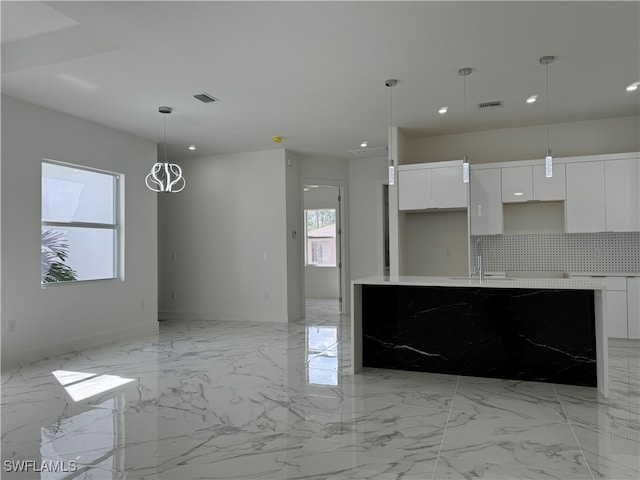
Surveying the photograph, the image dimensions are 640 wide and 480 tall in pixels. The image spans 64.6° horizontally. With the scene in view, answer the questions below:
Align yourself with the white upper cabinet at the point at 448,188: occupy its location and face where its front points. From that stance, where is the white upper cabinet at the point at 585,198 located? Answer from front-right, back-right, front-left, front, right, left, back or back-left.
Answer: left

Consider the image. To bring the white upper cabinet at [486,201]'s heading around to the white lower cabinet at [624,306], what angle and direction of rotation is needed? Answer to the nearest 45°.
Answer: approximately 90° to its left

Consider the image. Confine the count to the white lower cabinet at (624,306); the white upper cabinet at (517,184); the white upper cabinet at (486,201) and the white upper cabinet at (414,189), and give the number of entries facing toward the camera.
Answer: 4

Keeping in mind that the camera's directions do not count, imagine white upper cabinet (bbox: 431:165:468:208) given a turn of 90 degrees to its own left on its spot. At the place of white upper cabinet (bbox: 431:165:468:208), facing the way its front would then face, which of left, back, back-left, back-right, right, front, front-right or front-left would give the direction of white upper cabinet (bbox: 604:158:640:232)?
front

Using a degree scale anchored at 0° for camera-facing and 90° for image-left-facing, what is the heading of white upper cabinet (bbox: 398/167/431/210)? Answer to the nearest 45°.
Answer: approximately 0°

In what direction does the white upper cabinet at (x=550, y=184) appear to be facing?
toward the camera

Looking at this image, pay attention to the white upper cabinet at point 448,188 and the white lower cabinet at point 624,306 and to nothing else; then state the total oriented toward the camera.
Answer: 2

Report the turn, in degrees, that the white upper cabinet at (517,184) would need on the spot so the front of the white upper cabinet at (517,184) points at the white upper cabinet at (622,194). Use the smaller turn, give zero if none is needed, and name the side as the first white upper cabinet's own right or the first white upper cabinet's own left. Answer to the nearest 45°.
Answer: approximately 90° to the first white upper cabinet's own left

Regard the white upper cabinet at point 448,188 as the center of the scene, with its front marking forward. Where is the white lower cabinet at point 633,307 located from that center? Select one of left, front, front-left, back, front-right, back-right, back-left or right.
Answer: left

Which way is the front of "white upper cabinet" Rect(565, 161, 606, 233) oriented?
toward the camera

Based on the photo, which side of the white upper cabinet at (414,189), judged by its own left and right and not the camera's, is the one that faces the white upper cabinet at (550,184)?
left

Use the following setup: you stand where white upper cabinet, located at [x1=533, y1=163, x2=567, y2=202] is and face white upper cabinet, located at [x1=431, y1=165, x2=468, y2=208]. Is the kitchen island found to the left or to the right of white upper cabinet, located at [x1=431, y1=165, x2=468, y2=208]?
left

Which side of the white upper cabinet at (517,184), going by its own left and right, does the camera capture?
front

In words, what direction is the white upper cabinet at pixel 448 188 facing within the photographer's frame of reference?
facing the viewer

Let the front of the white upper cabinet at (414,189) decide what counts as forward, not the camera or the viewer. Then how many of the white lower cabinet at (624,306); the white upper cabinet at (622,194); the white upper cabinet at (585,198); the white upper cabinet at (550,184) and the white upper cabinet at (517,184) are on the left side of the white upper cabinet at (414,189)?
5

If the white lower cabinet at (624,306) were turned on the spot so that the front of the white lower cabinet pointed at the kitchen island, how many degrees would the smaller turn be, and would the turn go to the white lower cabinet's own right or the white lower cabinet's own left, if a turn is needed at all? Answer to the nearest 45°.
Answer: approximately 45° to the white lower cabinet's own right
